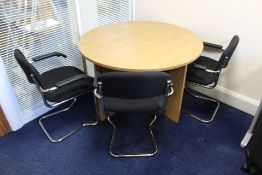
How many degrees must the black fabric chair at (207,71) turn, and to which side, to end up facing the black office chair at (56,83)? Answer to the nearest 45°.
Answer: approximately 45° to its left

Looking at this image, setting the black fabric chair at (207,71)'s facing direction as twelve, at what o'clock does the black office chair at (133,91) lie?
The black office chair is roughly at 10 o'clock from the black fabric chair.

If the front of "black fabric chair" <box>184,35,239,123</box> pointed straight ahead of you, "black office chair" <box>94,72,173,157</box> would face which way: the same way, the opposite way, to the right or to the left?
to the right

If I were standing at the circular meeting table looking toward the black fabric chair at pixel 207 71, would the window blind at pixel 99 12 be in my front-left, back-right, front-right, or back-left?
back-left

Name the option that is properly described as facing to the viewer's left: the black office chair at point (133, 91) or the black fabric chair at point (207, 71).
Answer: the black fabric chair

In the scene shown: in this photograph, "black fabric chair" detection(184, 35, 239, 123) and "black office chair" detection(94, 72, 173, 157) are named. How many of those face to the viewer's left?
1

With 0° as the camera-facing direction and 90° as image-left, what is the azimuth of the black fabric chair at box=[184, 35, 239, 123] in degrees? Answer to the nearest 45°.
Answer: approximately 90°

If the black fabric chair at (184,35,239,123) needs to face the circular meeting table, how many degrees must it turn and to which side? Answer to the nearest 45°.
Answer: approximately 45° to its left

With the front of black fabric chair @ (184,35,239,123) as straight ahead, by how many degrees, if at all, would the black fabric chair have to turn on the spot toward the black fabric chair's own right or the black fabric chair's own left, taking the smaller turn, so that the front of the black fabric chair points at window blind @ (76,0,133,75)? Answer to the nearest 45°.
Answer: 0° — it already faces it

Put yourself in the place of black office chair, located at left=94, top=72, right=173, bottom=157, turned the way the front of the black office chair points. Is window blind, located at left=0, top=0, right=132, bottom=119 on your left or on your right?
on your left

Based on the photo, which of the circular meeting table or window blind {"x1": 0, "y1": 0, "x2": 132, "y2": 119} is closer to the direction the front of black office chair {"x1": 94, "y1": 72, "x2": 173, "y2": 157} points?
the circular meeting table

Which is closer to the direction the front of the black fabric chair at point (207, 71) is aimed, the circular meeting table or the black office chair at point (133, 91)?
the circular meeting table

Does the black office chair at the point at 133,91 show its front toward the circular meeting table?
yes

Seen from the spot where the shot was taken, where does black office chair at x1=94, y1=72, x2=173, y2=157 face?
facing away from the viewer

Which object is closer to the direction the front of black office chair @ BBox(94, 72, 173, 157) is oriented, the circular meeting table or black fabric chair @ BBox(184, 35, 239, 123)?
the circular meeting table
